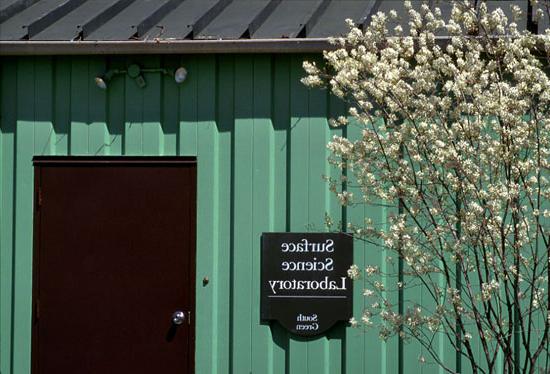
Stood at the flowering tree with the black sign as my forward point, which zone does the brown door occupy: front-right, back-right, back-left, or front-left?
front-left

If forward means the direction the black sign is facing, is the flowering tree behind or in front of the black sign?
in front

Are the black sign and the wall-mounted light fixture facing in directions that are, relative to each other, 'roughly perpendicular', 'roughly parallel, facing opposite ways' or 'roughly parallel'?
roughly parallel

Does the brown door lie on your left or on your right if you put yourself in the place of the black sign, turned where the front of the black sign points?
on your right

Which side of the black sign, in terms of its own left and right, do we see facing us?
front

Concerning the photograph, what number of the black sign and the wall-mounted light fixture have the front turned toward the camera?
2
